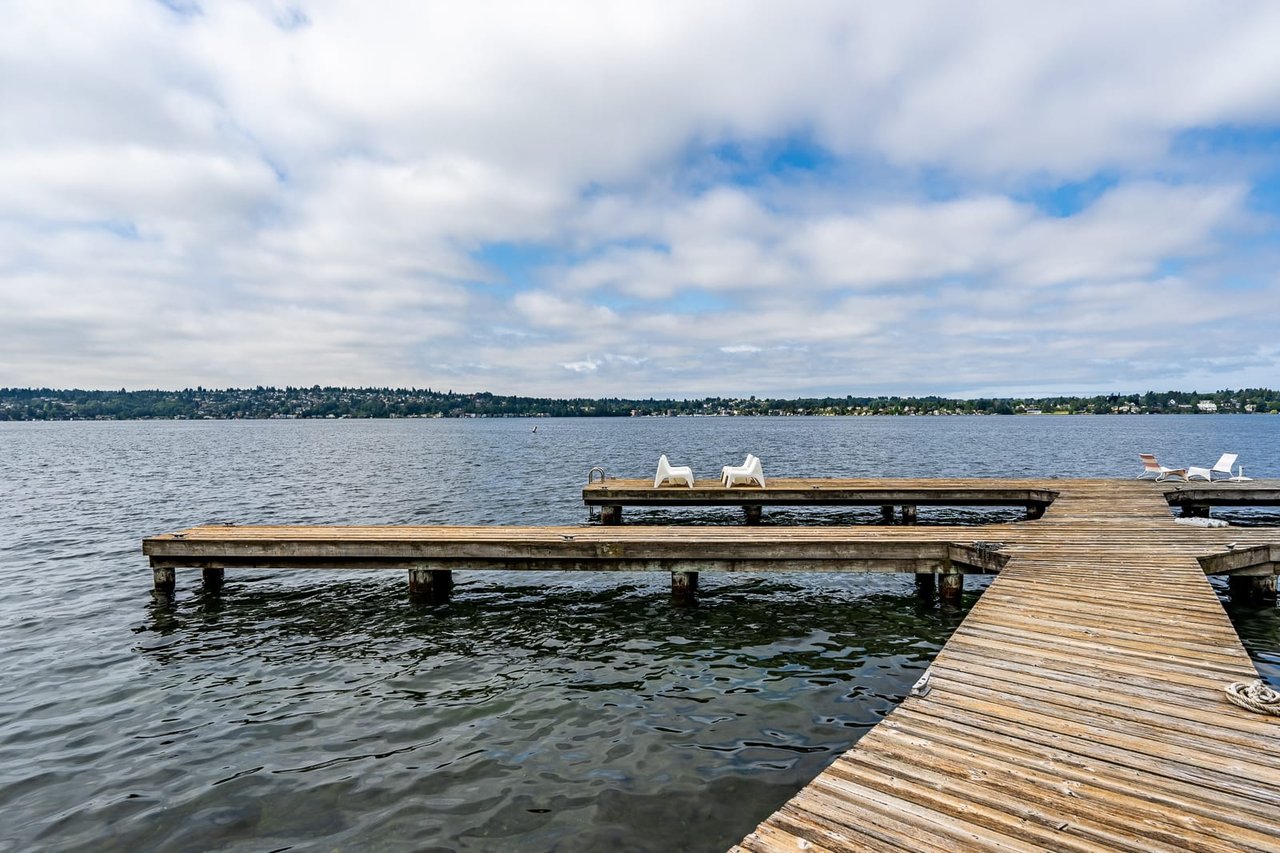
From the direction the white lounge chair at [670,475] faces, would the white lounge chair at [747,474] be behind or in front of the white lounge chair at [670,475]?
in front

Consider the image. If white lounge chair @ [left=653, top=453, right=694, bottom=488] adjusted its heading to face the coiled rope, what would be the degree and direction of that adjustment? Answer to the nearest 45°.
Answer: approximately 90° to its right
